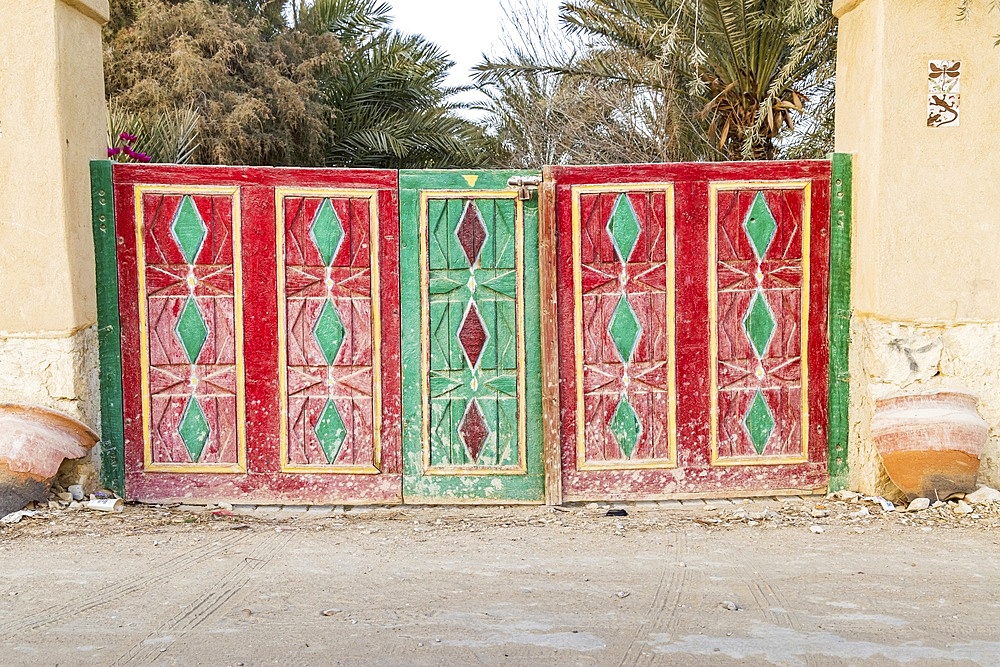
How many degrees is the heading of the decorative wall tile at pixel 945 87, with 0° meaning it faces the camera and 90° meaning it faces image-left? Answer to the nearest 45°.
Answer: approximately 0°

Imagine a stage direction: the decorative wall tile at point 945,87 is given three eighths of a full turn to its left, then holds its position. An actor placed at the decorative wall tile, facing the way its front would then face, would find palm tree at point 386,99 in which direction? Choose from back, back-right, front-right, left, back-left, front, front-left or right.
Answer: left

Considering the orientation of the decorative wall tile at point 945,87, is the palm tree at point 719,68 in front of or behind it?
behind

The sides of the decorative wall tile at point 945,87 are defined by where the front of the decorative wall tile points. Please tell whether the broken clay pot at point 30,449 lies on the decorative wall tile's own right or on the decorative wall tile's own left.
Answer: on the decorative wall tile's own right

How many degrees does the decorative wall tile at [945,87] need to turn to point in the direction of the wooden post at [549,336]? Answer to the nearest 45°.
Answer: approximately 90° to its right
